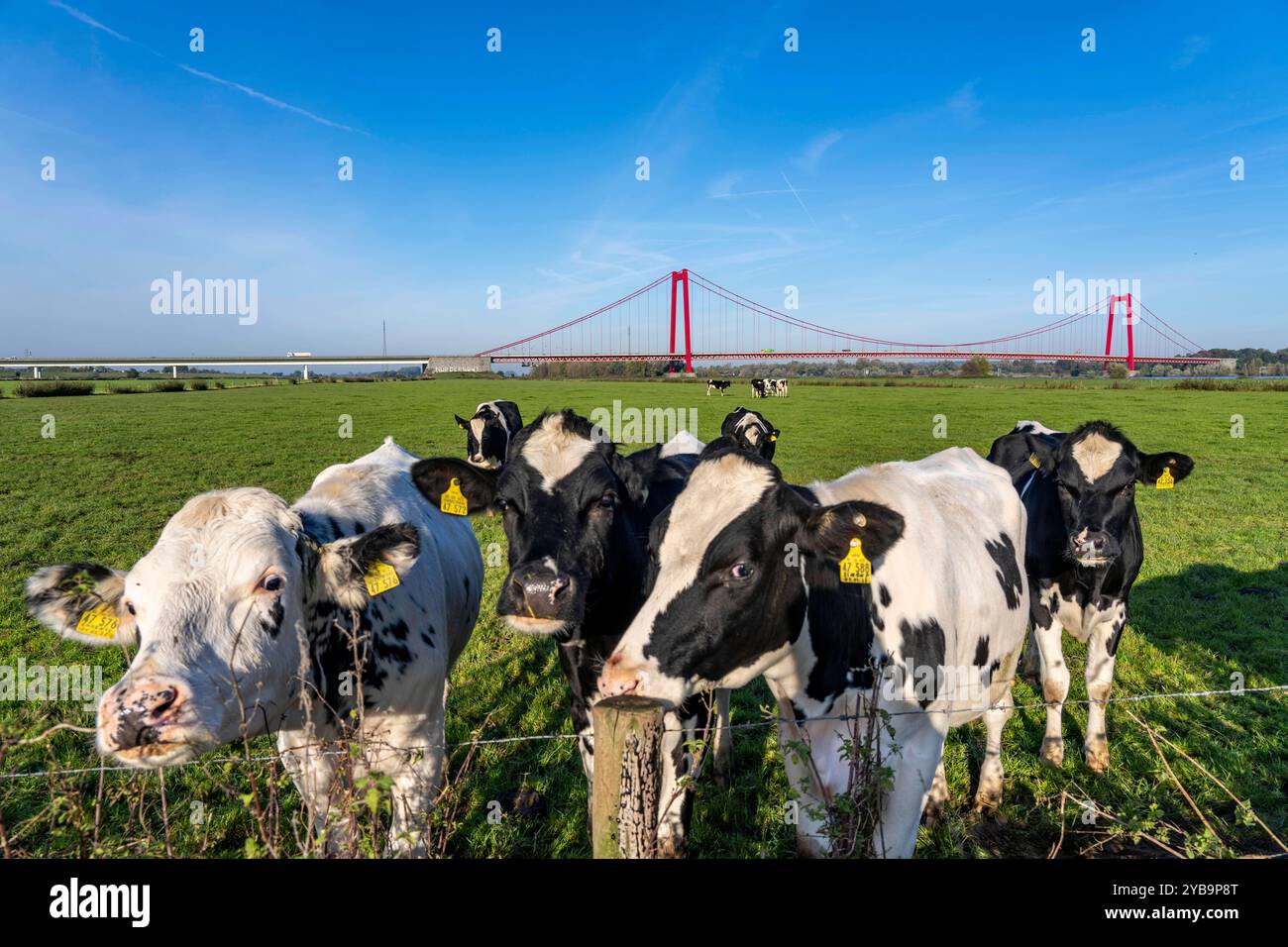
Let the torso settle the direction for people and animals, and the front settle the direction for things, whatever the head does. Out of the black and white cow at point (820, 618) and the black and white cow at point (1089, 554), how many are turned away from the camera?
0

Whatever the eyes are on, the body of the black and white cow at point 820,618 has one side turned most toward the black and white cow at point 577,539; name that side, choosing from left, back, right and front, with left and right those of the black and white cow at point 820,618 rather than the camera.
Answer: right

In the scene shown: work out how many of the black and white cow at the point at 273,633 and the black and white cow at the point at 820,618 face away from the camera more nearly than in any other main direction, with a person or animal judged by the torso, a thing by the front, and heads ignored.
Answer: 0

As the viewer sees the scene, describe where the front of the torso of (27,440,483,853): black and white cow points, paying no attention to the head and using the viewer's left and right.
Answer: facing the viewer and to the left of the viewer

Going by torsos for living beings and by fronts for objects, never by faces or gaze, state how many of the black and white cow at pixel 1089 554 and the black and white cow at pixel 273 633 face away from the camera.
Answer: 0

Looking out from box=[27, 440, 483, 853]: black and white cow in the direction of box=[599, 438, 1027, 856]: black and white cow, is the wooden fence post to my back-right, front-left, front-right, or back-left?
front-right

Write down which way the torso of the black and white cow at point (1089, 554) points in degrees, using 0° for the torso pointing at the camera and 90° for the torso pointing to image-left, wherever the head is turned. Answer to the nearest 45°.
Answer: approximately 0°

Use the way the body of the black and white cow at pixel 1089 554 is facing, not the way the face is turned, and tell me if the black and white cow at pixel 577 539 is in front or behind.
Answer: in front

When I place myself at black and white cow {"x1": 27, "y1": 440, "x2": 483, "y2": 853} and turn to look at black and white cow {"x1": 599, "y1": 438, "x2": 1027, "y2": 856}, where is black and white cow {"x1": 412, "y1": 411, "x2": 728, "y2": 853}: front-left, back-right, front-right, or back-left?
front-left

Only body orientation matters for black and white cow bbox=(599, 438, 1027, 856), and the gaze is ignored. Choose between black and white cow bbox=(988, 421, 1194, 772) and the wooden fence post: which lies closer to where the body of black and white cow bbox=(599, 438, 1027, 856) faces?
the wooden fence post

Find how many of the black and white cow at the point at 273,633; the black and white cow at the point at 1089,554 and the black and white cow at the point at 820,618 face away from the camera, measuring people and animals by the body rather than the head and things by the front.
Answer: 0

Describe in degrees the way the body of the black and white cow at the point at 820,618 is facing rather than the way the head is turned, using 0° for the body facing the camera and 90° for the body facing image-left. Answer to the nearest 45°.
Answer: approximately 45°

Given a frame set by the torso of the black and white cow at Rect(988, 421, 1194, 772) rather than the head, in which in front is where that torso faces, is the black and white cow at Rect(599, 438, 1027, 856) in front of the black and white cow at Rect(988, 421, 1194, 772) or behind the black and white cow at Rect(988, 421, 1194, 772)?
in front

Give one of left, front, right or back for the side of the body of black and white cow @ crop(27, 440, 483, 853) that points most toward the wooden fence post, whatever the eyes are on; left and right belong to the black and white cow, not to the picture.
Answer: left
